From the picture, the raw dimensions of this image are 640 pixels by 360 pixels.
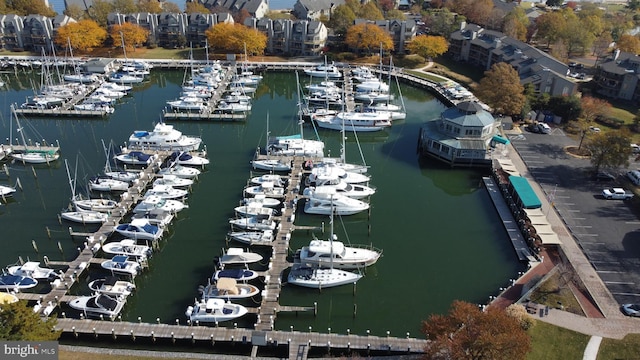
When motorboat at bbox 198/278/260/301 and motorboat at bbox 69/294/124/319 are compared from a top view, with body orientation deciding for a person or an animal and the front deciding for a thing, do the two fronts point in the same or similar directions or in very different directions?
very different directions

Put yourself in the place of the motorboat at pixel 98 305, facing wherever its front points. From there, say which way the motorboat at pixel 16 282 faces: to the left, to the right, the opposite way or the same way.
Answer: the opposite way

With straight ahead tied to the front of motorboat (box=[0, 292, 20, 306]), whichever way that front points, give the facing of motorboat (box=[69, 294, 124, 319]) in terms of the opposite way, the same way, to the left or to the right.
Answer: the opposite way
